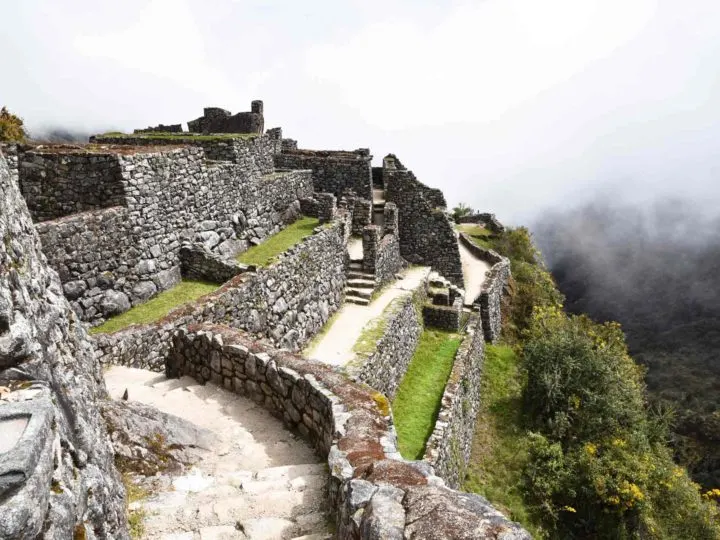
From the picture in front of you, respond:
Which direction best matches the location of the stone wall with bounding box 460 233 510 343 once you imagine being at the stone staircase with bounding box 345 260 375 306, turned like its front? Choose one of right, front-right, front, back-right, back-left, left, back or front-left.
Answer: back-left

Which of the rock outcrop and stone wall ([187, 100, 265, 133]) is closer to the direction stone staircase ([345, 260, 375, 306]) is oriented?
the rock outcrop

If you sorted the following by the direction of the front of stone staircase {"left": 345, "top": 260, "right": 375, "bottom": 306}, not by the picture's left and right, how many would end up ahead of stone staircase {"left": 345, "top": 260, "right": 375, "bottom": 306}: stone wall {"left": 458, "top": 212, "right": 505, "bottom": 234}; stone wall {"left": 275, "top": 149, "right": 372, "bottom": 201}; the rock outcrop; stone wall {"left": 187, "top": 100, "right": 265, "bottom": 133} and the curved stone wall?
2

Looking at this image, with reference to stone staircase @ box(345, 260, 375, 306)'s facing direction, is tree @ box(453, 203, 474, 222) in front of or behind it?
behind

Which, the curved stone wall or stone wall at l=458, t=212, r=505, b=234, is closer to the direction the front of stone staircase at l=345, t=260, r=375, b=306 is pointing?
the curved stone wall

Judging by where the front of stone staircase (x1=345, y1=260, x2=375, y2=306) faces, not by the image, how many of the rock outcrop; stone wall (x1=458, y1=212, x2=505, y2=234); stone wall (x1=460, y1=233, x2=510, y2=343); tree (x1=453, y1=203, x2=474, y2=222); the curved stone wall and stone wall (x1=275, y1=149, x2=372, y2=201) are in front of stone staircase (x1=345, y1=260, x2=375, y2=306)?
2

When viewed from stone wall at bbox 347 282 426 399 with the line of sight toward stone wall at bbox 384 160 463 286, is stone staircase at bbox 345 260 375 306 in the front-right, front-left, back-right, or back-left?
front-left

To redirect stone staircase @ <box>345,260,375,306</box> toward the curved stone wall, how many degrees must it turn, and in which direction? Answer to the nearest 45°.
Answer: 0° — it already faces it

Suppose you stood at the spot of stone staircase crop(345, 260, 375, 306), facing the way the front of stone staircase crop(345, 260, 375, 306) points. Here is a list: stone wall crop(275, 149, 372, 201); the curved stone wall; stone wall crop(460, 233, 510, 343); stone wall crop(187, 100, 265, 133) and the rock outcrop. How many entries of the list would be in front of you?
2

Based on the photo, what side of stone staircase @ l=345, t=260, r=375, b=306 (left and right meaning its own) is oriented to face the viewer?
front

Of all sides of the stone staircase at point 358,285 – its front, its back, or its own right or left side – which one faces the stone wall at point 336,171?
back

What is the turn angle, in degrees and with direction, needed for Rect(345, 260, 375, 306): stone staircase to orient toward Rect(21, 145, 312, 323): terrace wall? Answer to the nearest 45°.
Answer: approximately 45° to its right

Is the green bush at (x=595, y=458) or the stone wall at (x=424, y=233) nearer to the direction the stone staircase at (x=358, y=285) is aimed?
the green bush

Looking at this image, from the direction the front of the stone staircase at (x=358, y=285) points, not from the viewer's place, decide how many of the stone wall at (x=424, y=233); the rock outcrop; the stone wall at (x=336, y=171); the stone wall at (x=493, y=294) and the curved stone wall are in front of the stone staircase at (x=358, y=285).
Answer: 2

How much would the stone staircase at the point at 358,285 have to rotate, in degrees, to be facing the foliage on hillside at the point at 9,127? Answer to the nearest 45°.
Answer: approximately 90° to its right

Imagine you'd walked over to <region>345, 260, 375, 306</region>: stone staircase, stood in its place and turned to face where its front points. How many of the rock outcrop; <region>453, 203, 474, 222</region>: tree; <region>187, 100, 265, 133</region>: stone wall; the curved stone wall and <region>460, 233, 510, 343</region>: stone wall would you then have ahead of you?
2
